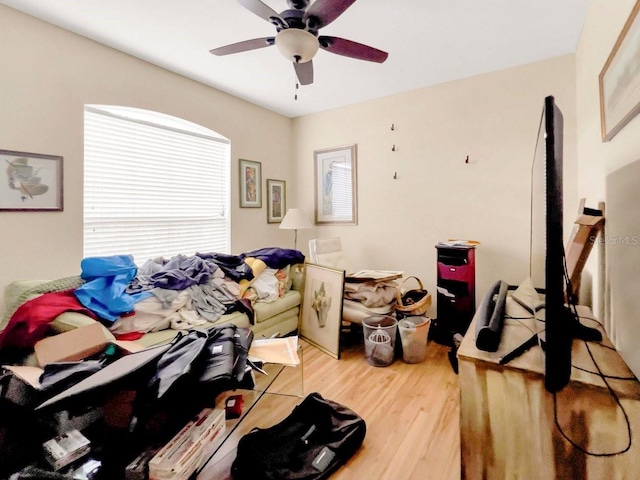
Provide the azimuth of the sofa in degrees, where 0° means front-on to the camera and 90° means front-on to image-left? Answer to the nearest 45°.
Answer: approximately 315°

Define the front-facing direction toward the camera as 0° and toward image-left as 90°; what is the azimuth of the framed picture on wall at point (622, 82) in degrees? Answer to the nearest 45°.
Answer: approximately 90°

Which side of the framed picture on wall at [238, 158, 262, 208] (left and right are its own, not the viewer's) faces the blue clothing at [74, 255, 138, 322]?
right

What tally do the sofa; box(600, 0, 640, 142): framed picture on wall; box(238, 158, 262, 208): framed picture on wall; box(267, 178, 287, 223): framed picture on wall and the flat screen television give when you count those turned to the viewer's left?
2

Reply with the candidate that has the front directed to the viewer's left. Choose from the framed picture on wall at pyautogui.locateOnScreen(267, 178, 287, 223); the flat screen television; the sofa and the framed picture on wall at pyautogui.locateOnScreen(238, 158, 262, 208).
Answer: the flat screen television

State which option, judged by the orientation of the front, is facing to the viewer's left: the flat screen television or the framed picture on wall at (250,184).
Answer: the flat screen television

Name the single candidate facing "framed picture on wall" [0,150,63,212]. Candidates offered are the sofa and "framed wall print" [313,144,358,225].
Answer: the framed wall print
